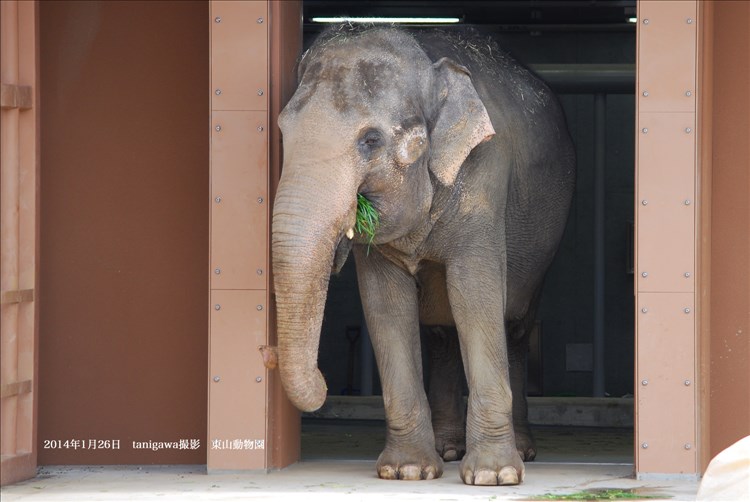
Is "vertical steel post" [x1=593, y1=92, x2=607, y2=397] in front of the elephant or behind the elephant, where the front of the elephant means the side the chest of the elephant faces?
behind

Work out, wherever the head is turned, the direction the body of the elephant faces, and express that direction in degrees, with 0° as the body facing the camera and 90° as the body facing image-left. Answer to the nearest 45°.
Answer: approximately 45°
